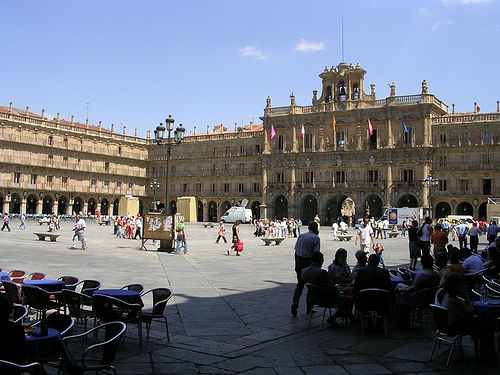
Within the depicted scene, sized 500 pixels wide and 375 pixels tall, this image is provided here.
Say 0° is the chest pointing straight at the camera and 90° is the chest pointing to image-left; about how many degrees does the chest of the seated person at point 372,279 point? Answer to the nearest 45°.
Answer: approximately 180°

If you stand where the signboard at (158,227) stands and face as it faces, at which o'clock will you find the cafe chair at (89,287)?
The cafe chair is roughly at 12 o'clock from the signboard.

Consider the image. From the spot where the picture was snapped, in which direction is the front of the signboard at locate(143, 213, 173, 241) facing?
facing the viewer

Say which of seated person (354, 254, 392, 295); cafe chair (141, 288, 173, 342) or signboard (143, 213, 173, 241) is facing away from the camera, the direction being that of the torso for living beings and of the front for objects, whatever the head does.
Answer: the seated person

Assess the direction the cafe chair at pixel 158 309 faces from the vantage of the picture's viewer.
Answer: facing the viewer and to the left of the viewer

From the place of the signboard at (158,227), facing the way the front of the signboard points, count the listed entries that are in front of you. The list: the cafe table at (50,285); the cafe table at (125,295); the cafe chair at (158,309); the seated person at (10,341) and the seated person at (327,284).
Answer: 5

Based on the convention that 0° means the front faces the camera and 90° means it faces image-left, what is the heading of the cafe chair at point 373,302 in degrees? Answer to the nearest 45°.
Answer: approximately 180°

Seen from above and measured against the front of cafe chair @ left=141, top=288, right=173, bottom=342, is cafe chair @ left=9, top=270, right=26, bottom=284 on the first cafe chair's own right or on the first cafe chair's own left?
on the first cafe chair's own right

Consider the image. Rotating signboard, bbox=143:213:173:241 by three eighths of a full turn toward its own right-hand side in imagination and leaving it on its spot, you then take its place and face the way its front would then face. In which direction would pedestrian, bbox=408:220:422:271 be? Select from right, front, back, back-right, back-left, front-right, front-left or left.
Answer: back

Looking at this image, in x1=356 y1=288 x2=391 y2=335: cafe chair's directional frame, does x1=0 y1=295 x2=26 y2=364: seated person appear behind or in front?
behind

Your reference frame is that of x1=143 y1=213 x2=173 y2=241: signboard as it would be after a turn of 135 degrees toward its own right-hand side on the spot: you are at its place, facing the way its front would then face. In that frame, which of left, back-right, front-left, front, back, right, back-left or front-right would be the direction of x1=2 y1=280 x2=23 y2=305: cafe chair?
back-left
